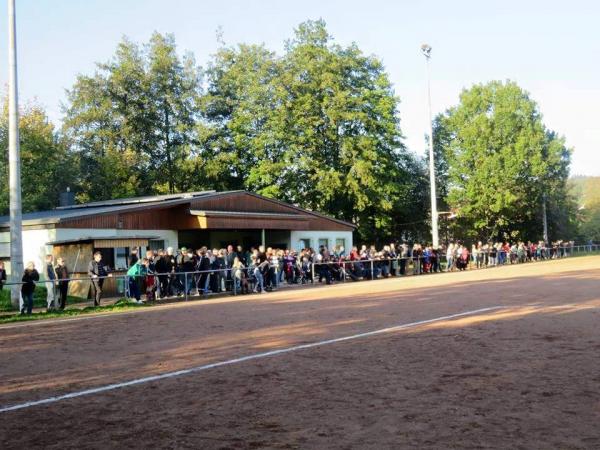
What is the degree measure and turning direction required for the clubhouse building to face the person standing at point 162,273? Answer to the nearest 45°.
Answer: approximately 45° to its right

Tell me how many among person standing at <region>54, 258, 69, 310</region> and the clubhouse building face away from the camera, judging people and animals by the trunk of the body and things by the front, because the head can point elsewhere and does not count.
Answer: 0

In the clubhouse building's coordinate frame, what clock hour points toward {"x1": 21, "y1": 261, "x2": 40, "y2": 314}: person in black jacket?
The person in black jacket is roughly at 2 o'clock from the clubhouse building.

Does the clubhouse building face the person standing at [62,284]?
no

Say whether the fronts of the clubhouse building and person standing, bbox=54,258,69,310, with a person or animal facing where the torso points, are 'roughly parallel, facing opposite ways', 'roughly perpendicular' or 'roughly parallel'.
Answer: roughly parallel

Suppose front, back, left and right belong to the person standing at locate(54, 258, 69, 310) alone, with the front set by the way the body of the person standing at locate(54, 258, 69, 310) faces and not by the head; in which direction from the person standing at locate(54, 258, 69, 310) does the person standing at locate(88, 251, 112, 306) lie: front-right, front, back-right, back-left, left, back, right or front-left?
left

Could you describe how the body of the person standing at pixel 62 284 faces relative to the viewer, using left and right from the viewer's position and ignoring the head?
facing the viewer and to the right of the viewer

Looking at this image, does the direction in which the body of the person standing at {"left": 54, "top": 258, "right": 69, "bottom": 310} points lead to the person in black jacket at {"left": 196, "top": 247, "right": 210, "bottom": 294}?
no

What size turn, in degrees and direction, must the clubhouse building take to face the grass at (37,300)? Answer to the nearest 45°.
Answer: approximately 90° to its right

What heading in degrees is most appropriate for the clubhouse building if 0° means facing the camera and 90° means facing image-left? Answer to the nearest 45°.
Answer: approximately 315°
